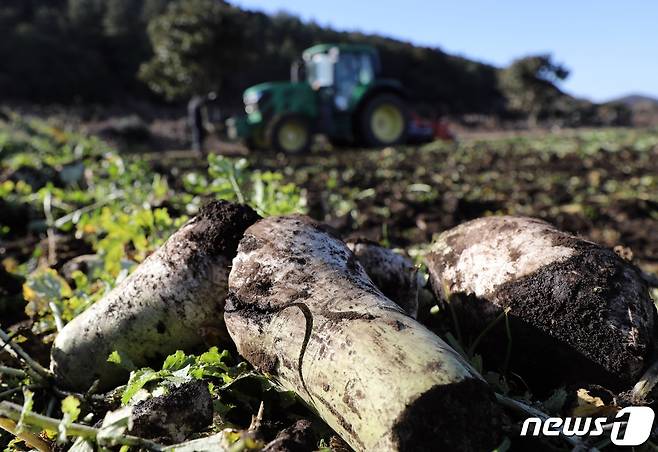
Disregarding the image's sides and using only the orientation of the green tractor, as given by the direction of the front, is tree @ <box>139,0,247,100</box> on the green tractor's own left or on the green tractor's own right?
on the green tractor's own right

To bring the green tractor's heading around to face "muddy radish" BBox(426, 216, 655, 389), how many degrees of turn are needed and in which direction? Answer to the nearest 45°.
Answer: approximately 45° to its left

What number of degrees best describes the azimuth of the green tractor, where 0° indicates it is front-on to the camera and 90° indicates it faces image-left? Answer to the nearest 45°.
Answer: approximately 45°

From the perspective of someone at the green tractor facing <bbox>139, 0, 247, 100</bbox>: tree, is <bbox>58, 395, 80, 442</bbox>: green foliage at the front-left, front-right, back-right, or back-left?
back-left

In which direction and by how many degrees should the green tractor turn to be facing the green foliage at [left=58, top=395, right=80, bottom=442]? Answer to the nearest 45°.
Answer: approximately 45° to its left

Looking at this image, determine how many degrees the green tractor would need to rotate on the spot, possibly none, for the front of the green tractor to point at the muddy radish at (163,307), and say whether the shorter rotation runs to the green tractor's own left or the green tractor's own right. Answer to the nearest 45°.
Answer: approximately 45° to the green tractor's own left
